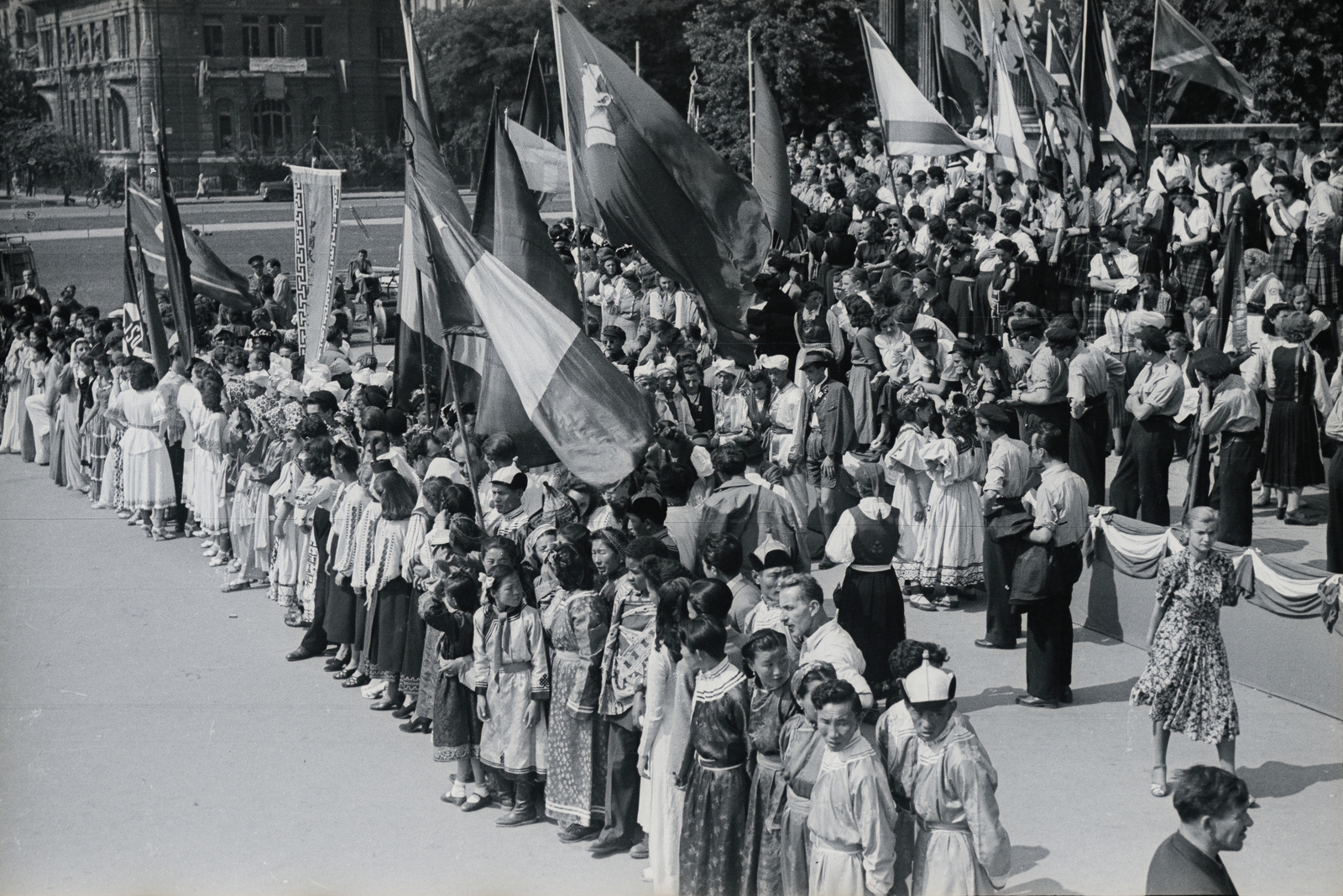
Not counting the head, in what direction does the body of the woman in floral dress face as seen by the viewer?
toward the camera

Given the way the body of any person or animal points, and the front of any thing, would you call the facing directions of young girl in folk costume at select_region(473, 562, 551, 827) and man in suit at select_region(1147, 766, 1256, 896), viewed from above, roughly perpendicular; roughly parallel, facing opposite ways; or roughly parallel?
roughly perpendicular

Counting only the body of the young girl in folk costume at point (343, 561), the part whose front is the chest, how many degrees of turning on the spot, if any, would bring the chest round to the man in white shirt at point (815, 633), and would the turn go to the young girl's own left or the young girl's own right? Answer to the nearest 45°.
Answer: approximately 135° to the young girl's own left

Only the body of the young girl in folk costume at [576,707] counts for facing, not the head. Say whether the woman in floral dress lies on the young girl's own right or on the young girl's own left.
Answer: on the young girl's own left

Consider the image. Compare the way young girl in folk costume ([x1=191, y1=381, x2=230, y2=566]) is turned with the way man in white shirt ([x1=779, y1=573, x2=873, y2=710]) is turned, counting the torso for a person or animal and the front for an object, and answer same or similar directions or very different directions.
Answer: same or similar directions

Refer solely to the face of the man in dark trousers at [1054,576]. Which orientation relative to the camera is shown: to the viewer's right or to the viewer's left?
to the viewer's left

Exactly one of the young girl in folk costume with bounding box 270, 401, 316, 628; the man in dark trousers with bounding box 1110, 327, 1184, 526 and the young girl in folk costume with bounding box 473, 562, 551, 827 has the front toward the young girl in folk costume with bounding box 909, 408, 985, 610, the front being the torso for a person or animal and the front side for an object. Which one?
the man in dark trousers

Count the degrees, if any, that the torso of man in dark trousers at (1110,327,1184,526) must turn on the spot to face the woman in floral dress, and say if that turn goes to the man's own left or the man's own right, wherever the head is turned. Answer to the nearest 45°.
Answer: approximately 45° to the man's own left

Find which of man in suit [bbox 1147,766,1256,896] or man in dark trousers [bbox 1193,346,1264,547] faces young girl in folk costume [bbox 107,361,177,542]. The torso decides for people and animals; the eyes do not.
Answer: the man in dark trousers

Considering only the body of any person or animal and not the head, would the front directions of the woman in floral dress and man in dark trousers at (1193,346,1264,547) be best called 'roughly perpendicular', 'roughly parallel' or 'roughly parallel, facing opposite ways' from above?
roughly perpendicular

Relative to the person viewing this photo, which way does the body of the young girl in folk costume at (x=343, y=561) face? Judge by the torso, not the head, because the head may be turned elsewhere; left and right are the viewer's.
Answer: facing to the left of the viewer

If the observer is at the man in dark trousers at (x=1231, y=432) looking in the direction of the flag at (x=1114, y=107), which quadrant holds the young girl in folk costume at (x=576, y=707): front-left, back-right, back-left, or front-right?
back-left

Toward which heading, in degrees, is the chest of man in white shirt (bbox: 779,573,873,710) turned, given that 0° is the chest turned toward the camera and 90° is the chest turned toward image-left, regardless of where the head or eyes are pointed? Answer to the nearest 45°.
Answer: approximately 90°

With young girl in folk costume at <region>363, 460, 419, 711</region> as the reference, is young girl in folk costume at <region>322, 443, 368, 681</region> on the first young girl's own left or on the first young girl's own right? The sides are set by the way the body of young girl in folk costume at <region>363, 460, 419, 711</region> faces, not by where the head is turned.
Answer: on the first young girl's own right

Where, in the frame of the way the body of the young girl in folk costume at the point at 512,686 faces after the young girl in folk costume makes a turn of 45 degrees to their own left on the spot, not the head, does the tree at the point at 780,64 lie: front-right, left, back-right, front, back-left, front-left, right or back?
back

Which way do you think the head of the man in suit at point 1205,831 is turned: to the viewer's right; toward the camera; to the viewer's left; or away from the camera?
to the viewer's right

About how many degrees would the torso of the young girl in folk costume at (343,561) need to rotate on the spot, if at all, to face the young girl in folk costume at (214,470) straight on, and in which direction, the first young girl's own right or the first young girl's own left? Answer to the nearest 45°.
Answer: approximately 90° to the first young girl's own right

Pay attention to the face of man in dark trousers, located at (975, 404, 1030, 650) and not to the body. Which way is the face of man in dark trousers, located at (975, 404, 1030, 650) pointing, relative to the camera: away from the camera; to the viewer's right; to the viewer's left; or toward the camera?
to the viewer's left
